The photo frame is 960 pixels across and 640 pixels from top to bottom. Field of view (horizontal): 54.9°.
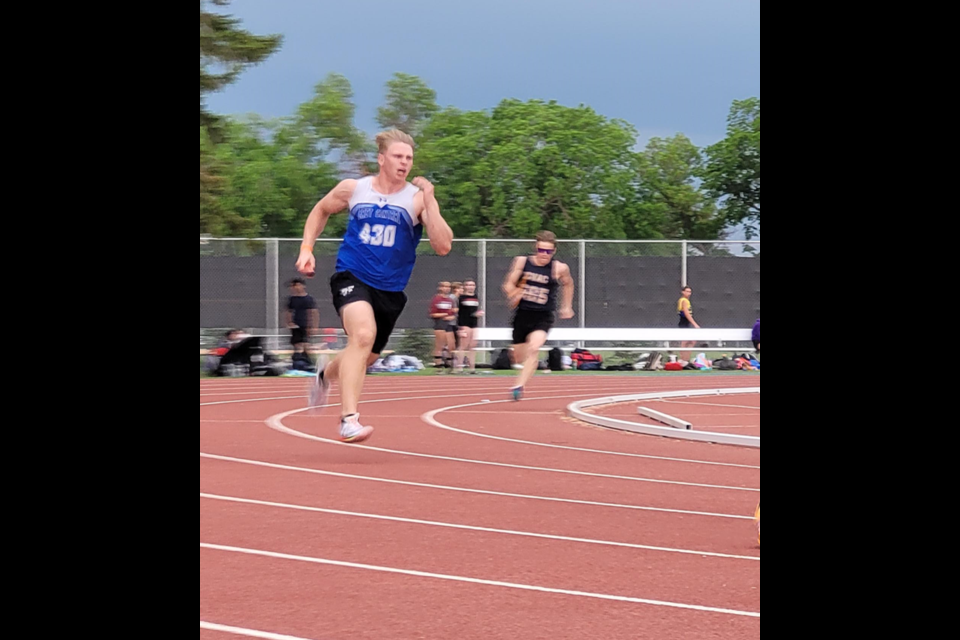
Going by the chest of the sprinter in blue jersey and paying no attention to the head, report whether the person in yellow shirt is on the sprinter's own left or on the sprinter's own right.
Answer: on the sprinter's own left

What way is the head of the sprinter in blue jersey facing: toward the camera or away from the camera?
toward the camera

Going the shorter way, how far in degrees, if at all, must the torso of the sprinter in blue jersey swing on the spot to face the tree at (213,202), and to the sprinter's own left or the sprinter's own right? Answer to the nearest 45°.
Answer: approximately 135° to the sprinter's own left

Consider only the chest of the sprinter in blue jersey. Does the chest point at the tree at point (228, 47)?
no

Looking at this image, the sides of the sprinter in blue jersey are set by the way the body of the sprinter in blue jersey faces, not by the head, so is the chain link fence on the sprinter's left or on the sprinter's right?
on the sprinter's left

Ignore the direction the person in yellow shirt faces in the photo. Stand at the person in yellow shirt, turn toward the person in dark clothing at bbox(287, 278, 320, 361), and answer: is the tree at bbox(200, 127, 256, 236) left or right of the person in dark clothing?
right

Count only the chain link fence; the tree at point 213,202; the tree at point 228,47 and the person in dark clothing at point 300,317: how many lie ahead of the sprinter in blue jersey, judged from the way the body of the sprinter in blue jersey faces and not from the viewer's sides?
0

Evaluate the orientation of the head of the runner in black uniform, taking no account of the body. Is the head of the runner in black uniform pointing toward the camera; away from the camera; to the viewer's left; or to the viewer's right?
toward the camera
